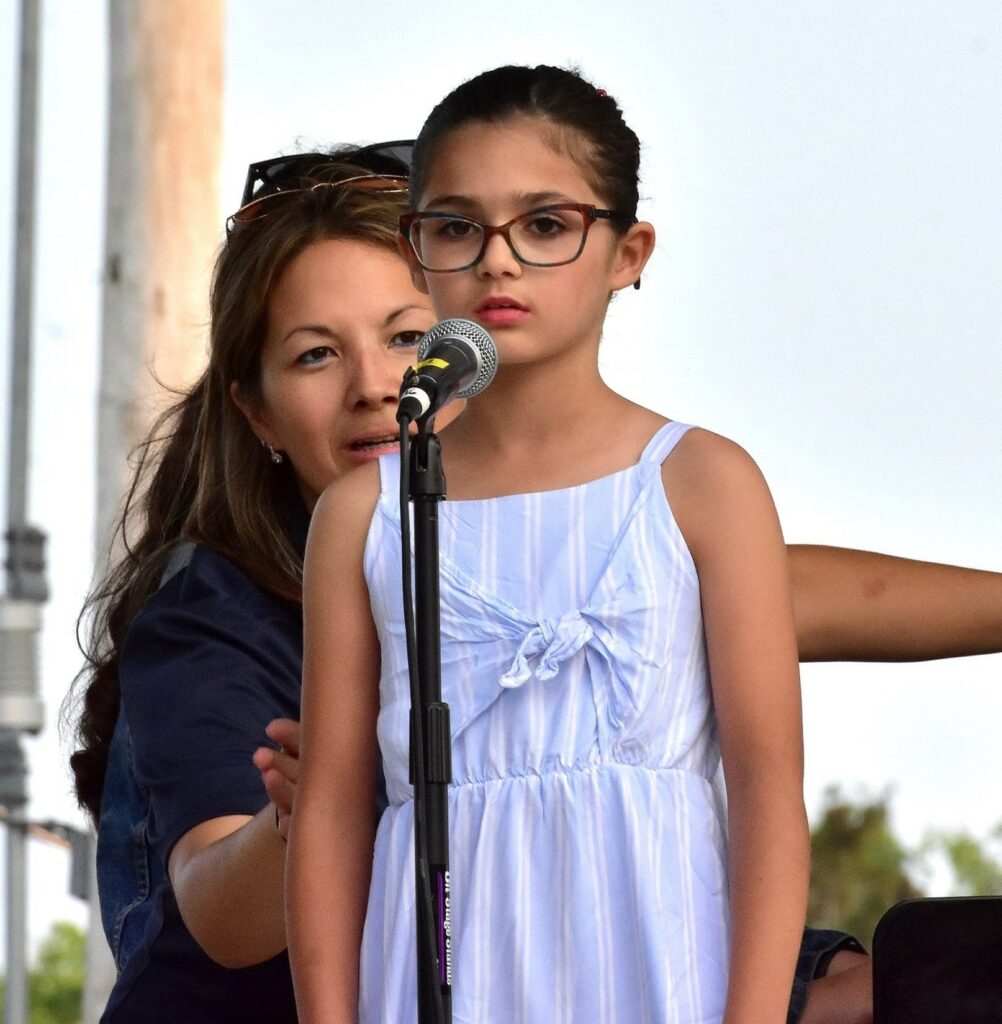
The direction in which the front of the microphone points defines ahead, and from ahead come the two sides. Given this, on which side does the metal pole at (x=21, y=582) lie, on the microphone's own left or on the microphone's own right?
on the microphone's own left

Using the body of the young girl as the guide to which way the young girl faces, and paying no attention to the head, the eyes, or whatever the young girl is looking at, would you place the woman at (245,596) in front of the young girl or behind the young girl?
behind

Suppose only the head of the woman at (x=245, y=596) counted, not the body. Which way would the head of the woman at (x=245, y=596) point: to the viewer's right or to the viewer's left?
to the viewer's right

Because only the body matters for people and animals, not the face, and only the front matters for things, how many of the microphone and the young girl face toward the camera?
1

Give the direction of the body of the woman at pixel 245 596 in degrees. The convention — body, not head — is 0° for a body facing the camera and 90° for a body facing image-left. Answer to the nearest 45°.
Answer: approximately 315°

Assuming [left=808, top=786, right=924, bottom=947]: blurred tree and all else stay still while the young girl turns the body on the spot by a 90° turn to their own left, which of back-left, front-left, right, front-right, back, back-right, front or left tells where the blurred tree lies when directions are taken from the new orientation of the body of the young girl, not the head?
left

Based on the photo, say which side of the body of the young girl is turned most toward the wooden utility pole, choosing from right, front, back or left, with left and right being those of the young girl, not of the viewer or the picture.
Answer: back

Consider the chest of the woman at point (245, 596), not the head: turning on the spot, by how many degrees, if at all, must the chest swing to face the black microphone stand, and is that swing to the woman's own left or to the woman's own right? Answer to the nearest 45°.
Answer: approximately 45° to the woman's own right

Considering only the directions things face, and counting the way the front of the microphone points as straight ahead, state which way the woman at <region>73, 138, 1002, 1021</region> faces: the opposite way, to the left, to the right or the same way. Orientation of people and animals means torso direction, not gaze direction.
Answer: to the right

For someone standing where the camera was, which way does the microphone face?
facing away from the viewer and to the right of the viewer

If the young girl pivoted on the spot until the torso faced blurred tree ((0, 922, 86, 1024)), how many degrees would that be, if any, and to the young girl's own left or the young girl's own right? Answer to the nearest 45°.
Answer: approximately 180°

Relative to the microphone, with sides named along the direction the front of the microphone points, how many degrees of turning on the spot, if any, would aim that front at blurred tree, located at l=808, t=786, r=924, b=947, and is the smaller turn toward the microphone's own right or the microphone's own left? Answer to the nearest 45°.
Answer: approximately 45° to the microphone's own left
